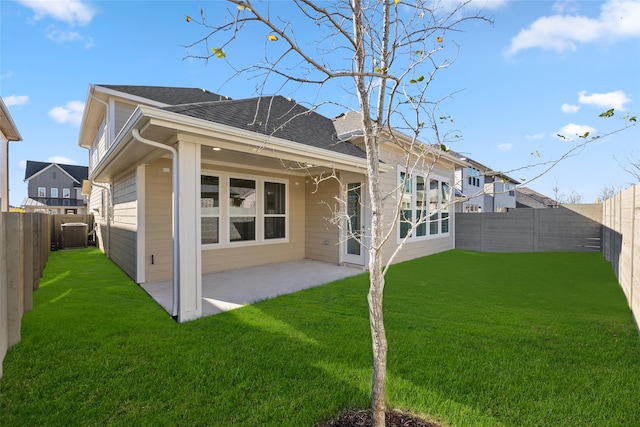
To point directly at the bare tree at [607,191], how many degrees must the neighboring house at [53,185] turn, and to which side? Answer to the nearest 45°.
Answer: approximately 45° to its left

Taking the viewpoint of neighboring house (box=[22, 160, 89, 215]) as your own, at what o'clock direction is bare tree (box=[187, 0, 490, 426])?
The bare tree is roughly at 12 o'clock from the neighboring house.

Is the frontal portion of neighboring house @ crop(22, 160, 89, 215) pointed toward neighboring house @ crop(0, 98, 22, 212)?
yes

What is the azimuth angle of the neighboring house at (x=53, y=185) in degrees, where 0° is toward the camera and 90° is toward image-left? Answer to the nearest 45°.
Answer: approximately 0°
